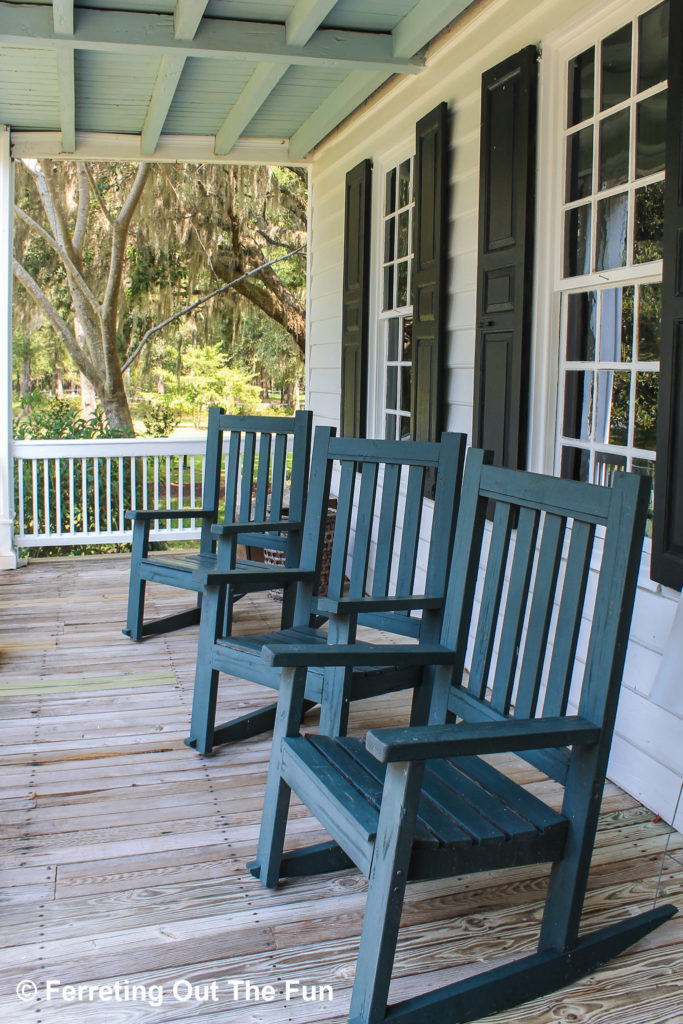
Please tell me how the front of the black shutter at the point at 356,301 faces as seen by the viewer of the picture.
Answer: facing the viewer and to the left of the viewer

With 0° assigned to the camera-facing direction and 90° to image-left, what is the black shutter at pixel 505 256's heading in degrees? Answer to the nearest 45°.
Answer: approximately 45°

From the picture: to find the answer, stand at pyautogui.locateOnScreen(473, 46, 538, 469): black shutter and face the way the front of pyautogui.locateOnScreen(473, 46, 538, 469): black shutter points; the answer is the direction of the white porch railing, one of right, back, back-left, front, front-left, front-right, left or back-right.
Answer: right

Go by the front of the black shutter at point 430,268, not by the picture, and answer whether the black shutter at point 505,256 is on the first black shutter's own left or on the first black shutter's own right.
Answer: on the first black shutter's own left

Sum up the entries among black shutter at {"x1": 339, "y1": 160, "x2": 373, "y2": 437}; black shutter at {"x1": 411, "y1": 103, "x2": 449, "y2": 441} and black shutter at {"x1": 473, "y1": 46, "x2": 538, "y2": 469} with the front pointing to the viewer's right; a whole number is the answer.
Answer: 0

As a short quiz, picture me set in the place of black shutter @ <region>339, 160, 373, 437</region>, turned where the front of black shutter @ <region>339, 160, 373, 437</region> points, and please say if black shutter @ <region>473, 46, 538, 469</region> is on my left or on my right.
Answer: on my left

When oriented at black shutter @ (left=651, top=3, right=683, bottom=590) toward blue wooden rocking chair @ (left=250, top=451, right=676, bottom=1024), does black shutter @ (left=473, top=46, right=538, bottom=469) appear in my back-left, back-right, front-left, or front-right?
back-right

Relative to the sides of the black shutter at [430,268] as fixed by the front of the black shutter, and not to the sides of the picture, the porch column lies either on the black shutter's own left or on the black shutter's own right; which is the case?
on the black shutter's own right

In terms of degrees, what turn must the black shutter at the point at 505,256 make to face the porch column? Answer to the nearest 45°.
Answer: approximately 90° to its right

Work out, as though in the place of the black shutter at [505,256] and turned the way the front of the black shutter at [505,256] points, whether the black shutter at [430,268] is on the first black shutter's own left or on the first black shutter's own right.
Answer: on the first black shutter's own right

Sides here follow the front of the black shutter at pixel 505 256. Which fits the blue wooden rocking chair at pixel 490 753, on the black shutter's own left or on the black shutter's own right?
on the black shutter's own left

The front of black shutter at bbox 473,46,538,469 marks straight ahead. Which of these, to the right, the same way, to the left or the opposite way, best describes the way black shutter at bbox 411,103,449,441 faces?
the same way

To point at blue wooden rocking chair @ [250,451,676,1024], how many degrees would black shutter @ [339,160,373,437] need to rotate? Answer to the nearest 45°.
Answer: approximately 45° to its left

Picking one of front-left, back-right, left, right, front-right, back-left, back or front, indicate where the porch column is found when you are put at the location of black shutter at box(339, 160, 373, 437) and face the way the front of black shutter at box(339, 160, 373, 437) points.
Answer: front-right

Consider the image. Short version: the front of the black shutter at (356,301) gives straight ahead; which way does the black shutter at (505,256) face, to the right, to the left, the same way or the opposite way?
the same way

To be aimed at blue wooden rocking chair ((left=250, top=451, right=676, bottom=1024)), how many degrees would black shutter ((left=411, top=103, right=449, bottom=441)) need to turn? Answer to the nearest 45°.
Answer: approximately 45° to its left
